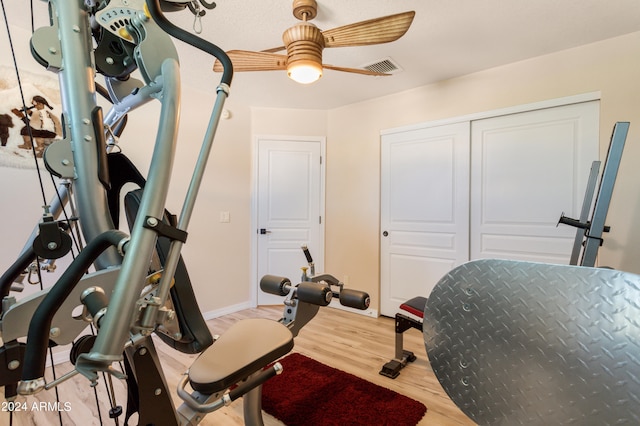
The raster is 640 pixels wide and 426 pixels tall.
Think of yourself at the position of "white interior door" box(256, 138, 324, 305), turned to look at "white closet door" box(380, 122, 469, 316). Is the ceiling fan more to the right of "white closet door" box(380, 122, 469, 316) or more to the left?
right

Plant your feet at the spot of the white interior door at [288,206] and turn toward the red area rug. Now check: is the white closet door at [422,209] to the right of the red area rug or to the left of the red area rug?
left

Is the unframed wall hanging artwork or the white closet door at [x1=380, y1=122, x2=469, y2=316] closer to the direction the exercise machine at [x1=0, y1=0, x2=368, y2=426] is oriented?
the white closet door

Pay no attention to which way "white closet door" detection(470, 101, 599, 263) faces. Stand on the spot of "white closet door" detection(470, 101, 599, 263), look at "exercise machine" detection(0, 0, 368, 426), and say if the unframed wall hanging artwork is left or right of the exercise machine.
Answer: right

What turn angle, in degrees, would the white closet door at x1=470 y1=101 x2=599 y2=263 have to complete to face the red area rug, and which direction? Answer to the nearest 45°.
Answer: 0° — it already faces it

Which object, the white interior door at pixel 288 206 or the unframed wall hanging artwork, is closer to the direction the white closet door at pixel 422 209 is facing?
the unframed wall hanging artwork

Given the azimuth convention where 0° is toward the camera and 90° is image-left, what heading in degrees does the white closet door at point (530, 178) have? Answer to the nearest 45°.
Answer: approximately 45°

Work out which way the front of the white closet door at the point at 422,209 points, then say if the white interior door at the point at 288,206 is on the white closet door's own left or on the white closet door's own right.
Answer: on the white closet door's own right
